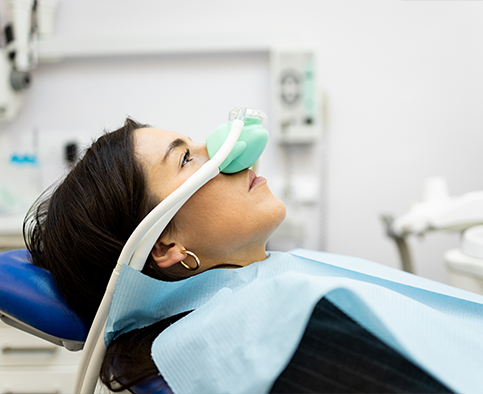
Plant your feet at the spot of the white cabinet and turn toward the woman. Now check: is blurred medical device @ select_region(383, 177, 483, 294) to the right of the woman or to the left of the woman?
left

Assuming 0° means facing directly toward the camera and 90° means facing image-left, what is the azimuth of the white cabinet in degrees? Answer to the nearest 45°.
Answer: approximately 0°

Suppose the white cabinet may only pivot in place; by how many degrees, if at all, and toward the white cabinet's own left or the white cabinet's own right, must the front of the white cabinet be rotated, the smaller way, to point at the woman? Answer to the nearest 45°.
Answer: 0° — it already faces them

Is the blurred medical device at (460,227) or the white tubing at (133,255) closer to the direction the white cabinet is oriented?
the white tubing

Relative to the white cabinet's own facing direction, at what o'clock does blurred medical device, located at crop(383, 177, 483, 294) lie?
The blurred medical device is roughly at 10 o'clock from the white cabinet.
